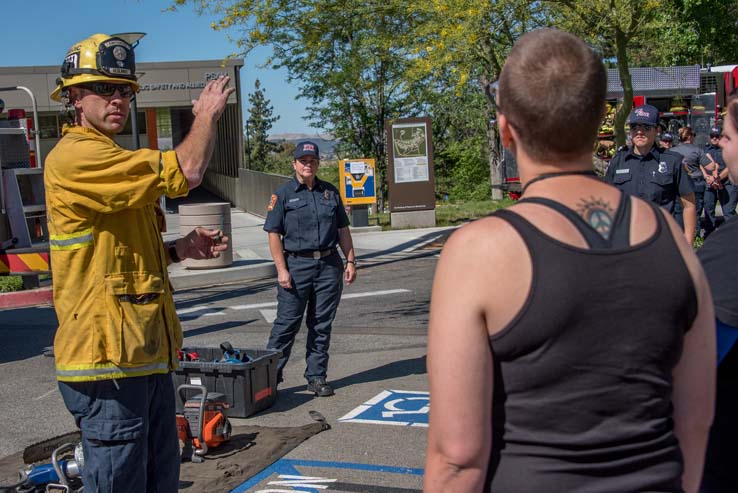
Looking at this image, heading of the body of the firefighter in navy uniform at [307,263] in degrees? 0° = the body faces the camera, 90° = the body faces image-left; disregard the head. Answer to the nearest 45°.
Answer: approximately 0°

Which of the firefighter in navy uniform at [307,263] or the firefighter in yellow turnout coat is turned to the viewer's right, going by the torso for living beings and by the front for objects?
the firefighter in yellow turnout coat

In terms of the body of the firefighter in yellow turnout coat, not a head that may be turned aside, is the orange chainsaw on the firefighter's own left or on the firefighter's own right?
on the firefighter's own left

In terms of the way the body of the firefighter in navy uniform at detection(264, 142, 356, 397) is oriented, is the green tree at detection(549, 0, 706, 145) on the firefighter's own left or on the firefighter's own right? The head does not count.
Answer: on the firefighter's own left

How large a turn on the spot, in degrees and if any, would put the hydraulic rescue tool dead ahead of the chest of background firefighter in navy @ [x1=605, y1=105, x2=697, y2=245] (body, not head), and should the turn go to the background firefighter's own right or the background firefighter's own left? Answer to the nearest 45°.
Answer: approximately 45° to the background firefighter's own right

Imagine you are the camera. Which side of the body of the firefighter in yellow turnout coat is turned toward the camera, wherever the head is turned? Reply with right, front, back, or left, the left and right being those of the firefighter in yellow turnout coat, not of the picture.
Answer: right

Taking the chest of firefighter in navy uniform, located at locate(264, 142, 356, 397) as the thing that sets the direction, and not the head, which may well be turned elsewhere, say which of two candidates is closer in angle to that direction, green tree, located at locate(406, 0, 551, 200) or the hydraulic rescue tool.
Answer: the hydraulic rescue tool

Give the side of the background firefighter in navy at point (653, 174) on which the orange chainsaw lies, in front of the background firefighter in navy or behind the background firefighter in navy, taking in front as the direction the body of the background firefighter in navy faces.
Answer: in front

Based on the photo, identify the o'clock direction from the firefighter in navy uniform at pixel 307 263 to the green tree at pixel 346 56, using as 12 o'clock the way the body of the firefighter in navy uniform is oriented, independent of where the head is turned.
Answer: The green tree is roughly at 6 o'clock from the firefighter in navy uniform.

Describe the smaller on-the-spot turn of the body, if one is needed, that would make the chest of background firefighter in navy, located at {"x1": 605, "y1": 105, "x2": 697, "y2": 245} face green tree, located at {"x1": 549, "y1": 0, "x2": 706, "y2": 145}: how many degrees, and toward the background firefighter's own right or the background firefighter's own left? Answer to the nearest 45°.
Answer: approximately 180°

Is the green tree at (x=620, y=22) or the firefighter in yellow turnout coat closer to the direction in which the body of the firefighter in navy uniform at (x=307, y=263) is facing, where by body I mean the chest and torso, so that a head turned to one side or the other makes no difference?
the firefighter in yellow turnout coat
